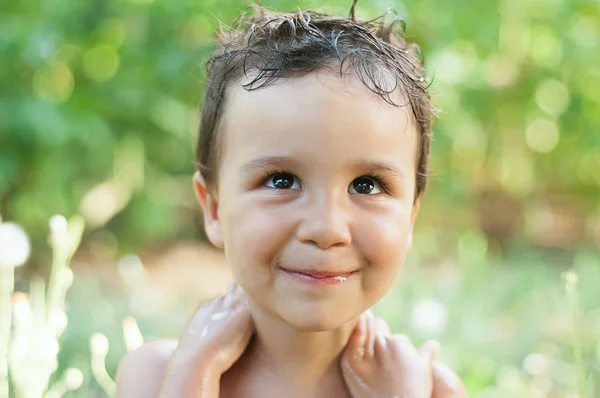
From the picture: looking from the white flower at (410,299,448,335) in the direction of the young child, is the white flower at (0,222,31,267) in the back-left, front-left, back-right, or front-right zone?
front-right

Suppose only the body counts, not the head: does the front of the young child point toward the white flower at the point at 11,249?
no

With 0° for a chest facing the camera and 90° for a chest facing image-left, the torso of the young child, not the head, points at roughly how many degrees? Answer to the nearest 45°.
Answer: approximately 0°

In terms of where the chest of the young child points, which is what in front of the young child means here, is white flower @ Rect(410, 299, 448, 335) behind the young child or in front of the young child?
behind

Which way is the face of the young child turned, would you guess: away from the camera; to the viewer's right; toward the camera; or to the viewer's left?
toward the camera

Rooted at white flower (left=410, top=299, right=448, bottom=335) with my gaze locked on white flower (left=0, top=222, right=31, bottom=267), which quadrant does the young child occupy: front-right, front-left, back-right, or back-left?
front-left
